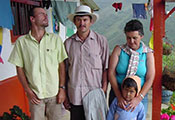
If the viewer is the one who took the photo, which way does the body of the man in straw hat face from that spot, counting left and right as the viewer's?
facing the viewer

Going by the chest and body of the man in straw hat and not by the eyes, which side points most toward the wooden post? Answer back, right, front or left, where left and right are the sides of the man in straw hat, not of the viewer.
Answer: left

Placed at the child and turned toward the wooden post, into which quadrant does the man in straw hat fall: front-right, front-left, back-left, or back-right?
back-left

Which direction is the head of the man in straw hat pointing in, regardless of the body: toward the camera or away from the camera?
toward the camera

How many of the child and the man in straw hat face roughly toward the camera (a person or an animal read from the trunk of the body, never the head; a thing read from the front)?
2

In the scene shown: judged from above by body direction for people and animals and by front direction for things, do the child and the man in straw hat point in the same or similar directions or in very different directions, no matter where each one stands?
same or similar directions

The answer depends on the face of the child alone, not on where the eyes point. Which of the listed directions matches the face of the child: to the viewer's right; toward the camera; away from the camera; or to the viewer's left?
toward the camera

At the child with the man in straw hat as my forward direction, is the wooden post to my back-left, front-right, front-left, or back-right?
back-right

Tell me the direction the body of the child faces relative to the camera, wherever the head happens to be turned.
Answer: toward the camera
